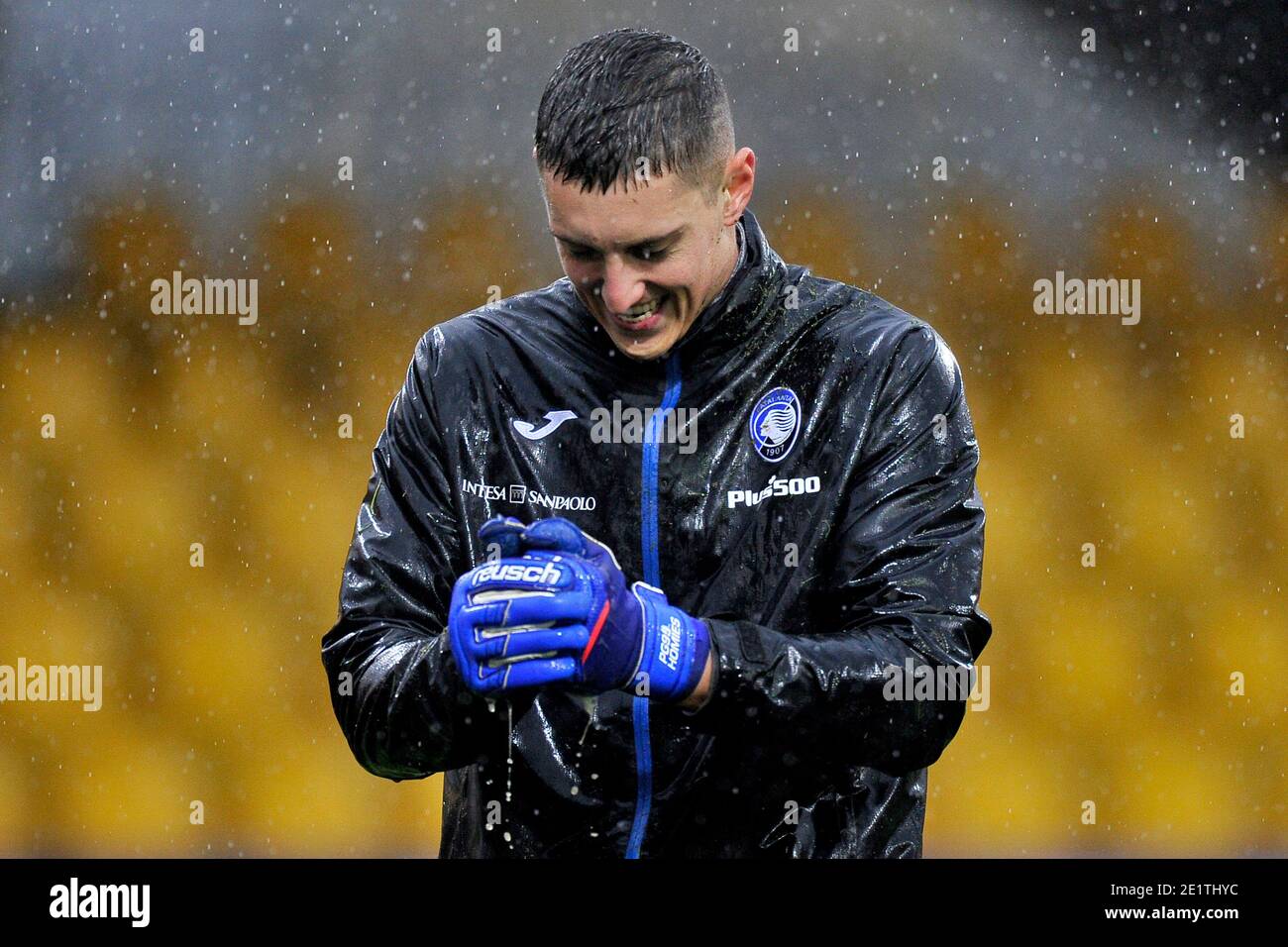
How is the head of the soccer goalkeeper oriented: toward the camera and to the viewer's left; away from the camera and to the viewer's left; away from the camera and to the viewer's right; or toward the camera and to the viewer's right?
toward the camera and to the viewer's left

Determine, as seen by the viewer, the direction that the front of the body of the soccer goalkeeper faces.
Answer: toward the camera
